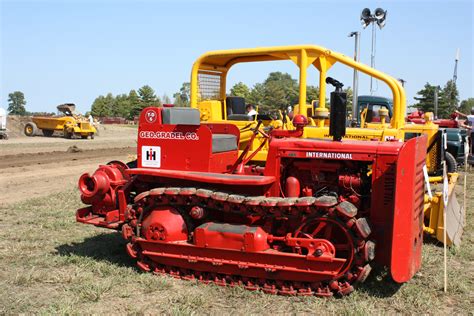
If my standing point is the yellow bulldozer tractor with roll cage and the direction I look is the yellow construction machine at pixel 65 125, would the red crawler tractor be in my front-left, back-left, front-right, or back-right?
back-left

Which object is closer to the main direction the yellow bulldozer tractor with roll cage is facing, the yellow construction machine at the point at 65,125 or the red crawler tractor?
the red crawler tractor

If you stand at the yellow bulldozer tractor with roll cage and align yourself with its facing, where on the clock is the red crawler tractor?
The red crawler tractor is roughly at 3 o'clock from the yellow bulldozer tractor with roll cage.

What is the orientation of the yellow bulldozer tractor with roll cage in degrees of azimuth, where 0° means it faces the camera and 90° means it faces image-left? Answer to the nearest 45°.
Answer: approximately 270°

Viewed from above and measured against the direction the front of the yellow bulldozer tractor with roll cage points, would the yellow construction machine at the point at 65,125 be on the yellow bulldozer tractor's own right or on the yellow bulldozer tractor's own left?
on the yellow bulldozer tractor's own left
